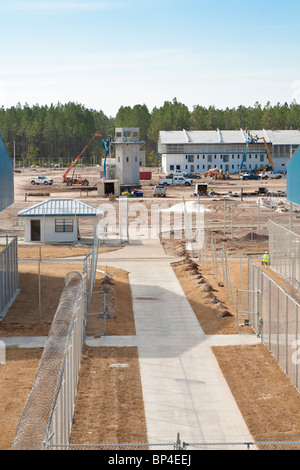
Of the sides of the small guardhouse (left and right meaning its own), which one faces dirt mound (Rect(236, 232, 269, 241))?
left

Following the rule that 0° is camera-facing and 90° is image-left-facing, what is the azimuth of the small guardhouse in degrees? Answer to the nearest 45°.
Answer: approximately 0°

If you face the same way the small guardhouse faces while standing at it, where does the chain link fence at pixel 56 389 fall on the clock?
The chain link fence is roughly at 12 o'clock from the small guardhouse.

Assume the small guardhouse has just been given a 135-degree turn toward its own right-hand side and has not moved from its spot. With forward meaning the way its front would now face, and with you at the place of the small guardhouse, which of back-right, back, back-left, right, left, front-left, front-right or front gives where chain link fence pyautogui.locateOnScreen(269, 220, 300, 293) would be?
back

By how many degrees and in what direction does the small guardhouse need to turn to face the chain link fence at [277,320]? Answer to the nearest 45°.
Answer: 0° — it already faces it
